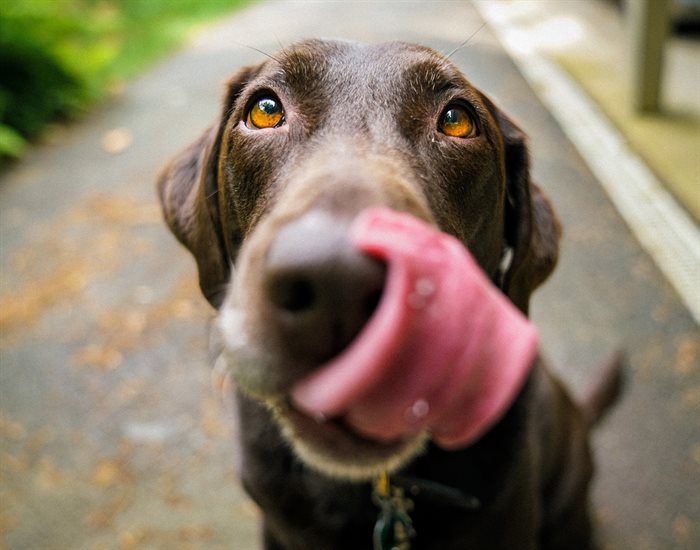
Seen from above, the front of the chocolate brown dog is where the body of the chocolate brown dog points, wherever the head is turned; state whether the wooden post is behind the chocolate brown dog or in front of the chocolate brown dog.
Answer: behind

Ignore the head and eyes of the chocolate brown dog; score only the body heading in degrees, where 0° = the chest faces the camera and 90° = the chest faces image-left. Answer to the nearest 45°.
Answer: approximately 0°
